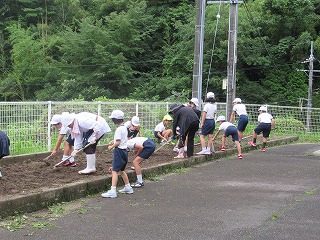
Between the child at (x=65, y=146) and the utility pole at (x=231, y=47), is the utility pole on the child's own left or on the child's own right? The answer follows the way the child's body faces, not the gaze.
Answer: on the child's own right

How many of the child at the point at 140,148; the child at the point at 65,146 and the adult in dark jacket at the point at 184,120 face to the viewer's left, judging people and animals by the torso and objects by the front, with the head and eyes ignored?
3

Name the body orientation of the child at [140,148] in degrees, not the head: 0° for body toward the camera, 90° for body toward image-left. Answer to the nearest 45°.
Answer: approximately 90°

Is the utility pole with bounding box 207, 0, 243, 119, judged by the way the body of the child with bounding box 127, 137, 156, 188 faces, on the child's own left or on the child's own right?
on the child's own right

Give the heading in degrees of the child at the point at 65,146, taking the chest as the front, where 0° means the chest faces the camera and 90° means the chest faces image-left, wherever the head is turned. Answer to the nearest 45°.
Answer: approximately 90°

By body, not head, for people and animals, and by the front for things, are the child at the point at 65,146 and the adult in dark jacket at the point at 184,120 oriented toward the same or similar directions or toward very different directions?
same or similar directions

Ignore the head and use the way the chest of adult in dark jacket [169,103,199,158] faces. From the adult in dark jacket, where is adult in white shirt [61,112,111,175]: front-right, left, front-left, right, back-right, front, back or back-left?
front-left

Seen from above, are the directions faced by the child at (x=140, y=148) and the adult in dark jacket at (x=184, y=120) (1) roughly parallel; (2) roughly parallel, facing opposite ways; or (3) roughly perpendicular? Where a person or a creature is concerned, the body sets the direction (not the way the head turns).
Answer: roughly parallel

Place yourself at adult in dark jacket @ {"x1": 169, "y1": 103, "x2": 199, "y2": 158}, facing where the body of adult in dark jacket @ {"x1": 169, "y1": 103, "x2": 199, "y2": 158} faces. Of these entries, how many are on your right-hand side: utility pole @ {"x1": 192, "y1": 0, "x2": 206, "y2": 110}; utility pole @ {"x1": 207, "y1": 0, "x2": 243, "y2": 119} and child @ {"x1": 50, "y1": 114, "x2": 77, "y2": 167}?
2

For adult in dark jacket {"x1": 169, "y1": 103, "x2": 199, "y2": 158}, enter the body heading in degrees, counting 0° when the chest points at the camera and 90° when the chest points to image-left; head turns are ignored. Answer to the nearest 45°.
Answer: approximately 90°
